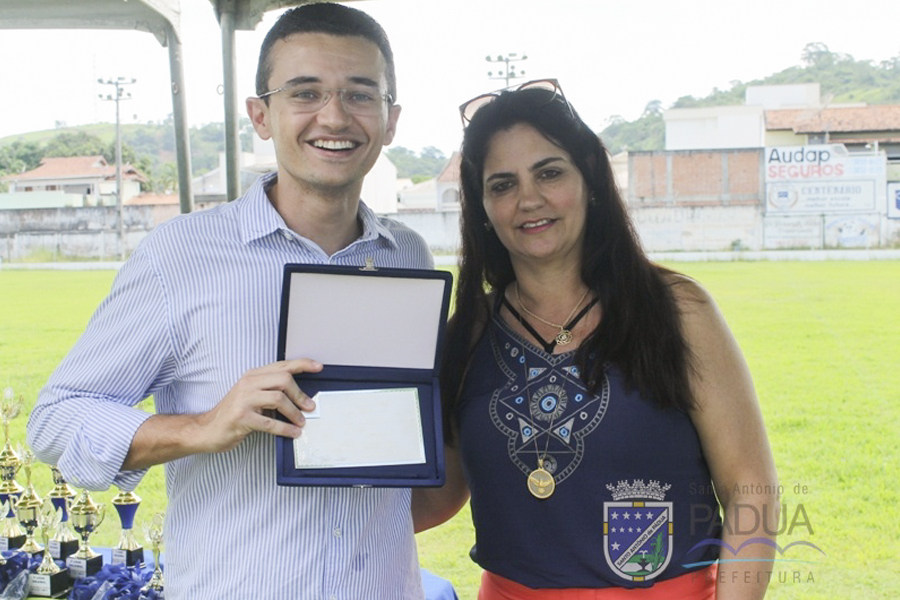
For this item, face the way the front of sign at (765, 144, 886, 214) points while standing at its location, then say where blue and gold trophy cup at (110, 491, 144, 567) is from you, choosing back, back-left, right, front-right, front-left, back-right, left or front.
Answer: front

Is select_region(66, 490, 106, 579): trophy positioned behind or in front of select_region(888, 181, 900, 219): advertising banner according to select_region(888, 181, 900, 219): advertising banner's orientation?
in front

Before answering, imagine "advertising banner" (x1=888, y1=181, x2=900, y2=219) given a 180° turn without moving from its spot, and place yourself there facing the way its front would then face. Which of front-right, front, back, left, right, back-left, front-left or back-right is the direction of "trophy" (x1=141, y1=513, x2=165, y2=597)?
back

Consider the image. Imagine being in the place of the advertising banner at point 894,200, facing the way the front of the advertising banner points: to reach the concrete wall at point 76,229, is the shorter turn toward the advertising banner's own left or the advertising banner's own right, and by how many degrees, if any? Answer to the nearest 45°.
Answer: approximately 45° to the advertising banner's own right

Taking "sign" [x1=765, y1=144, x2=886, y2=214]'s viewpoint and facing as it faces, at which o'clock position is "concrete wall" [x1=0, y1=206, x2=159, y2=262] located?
The concrete wall is roughly at 2 o'clock from the sign.

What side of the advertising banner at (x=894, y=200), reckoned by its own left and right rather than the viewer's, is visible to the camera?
front

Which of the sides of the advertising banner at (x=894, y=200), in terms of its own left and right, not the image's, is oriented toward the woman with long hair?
front

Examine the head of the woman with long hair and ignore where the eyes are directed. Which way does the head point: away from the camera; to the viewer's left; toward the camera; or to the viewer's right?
toward the camera

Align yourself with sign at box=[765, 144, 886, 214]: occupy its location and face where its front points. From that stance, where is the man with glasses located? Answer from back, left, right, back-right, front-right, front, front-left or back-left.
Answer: front

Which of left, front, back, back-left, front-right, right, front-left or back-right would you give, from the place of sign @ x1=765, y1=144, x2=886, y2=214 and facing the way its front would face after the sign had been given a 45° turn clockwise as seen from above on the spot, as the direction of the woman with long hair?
front-left

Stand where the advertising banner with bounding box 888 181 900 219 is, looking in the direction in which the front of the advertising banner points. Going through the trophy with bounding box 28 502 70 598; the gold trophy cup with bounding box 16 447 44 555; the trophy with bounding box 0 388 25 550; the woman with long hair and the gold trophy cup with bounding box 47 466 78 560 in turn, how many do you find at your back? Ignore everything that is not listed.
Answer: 0

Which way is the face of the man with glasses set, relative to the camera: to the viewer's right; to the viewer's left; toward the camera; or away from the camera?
toward the camera

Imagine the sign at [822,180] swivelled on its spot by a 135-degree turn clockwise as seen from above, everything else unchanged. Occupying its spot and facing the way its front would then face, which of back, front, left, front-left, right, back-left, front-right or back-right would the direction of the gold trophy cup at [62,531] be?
back-left

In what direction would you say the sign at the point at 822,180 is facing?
toward the camera

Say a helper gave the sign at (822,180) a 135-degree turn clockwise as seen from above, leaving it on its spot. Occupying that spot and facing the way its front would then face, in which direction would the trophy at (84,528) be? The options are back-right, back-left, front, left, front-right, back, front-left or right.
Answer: back-left

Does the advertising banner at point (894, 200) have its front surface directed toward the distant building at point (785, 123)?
no

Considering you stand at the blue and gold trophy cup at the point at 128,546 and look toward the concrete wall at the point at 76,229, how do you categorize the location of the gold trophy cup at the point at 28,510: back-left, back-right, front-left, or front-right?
front-left

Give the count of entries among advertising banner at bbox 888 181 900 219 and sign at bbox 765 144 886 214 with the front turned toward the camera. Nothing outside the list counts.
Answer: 2

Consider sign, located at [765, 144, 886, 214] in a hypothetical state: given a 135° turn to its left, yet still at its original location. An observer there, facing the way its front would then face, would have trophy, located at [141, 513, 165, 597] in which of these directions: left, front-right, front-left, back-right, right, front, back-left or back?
back-right

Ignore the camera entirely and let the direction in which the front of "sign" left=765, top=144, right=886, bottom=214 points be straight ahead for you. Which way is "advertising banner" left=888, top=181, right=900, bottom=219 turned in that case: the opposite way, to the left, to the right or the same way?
the same way
